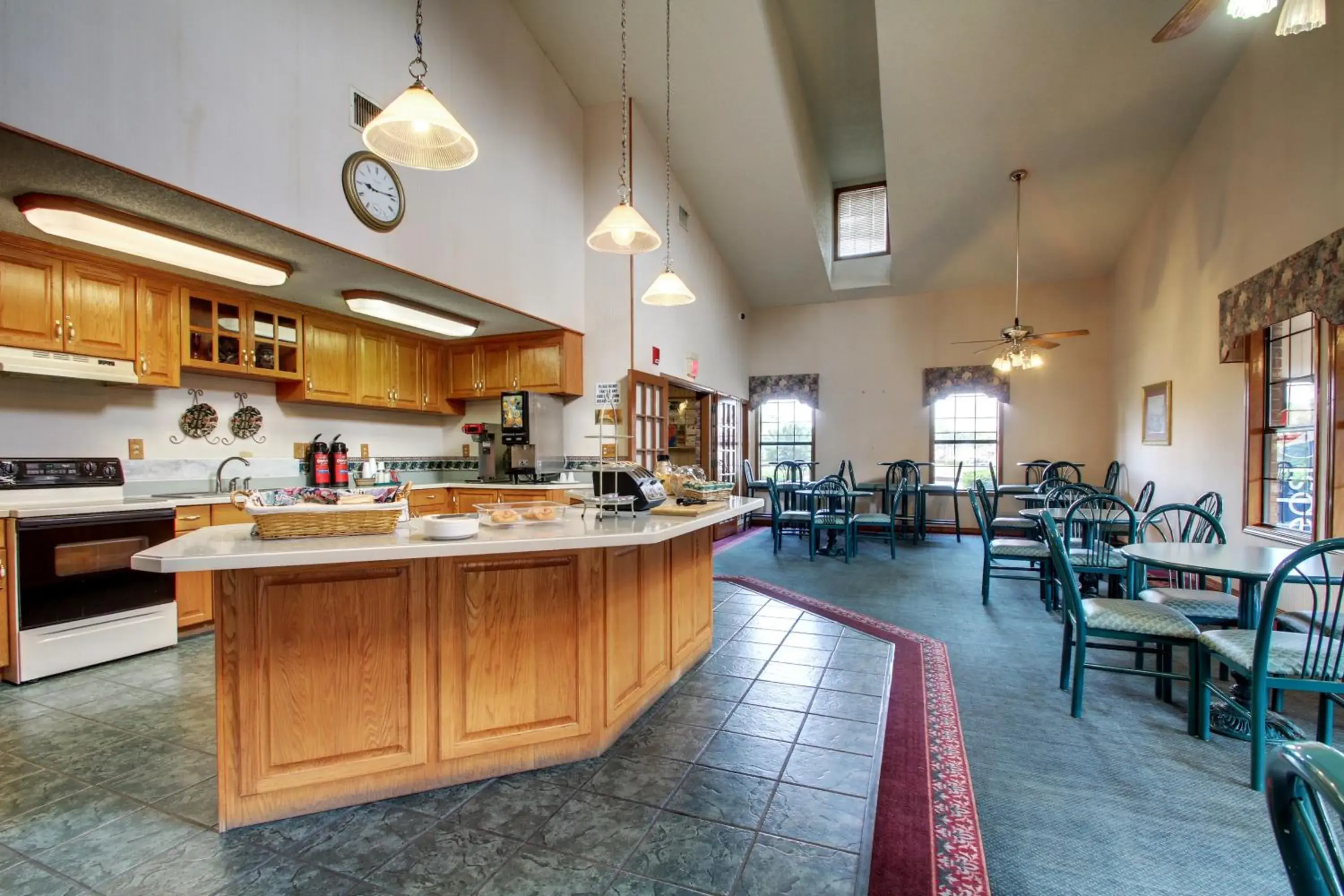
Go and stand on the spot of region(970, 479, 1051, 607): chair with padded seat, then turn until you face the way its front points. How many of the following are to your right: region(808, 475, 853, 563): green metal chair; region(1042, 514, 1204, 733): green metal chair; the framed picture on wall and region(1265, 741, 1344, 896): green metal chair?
2

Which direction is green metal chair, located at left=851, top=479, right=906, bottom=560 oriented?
to the viewer's left

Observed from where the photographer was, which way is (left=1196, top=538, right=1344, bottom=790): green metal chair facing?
facing away from the viewer and to the left of the viewer

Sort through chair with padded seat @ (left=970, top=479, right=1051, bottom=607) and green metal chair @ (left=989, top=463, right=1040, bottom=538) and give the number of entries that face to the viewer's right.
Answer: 2

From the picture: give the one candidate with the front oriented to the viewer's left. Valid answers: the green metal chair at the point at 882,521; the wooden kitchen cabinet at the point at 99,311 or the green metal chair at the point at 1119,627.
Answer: the green metal chair at the point at 882,521

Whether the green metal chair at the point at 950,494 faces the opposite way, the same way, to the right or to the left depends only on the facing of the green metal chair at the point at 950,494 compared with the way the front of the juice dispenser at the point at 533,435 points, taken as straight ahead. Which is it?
to the right

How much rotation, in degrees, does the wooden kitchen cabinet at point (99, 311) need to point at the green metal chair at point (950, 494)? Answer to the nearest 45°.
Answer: approximately 45° to its left

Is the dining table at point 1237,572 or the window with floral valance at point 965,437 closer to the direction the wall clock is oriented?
the dining table

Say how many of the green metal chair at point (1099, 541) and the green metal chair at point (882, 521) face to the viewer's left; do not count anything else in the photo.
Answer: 1

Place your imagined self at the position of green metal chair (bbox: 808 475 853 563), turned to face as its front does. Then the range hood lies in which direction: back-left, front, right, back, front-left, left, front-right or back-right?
back-left

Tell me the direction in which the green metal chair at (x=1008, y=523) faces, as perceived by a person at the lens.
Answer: facing to the right of the viewer

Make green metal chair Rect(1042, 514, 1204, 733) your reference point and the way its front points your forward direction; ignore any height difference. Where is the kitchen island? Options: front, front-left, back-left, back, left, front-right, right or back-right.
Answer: back-right

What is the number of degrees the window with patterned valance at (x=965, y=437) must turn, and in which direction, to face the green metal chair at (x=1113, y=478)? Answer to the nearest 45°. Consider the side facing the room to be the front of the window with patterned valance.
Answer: approximately 90° to its left

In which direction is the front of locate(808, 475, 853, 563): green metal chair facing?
away from the camera

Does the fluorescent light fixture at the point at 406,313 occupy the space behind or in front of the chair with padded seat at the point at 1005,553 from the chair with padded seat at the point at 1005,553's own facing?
behind

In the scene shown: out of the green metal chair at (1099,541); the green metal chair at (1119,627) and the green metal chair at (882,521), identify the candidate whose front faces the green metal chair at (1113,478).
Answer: the green metal chair at (1099,541)

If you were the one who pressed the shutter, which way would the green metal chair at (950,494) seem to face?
facing to the left of the viewer
